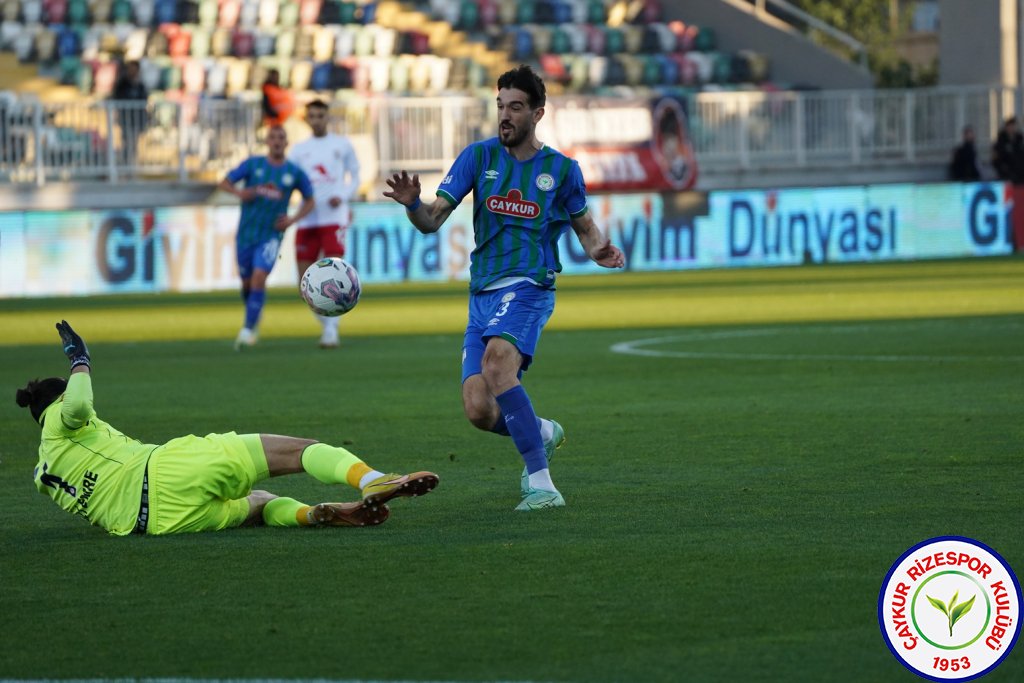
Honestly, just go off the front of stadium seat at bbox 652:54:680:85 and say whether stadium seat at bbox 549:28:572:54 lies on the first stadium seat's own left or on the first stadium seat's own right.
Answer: on the first stadium seat's own right

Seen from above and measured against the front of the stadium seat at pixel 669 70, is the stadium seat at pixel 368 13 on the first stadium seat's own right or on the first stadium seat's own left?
on the first stadium seat's own right

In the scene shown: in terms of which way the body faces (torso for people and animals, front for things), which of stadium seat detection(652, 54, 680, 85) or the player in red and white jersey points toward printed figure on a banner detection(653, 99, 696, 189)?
the stadium seat

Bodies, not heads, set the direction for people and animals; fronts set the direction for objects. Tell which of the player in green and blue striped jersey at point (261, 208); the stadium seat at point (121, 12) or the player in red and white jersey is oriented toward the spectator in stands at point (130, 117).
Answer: the stadium seat

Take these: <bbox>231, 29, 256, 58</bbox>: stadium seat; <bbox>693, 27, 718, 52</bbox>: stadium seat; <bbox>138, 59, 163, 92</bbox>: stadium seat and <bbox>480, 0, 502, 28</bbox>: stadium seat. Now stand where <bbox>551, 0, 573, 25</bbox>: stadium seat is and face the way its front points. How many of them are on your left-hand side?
1

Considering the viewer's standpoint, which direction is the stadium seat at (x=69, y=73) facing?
facing the viewer

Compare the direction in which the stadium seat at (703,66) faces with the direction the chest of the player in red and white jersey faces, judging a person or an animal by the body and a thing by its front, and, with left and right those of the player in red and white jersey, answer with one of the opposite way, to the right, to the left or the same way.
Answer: the same way

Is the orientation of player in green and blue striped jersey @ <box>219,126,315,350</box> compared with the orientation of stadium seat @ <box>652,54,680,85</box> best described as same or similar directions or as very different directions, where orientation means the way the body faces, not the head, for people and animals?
same or similar directions

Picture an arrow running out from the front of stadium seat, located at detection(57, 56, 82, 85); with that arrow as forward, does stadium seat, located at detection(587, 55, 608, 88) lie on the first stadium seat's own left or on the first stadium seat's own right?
on the first stadium seat's own left

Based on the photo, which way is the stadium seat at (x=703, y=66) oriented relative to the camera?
toward the camera

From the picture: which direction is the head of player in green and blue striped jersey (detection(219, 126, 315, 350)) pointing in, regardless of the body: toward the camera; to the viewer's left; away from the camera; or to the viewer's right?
toward the camera

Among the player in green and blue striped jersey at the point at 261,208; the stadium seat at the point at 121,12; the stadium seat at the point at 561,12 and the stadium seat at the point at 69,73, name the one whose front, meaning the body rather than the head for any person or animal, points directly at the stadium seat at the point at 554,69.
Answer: the stadium seat at the point at 561,12

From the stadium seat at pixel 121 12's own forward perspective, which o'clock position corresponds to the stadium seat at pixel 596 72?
the stadium seat at pixel 596 72 is roughly at 9 o'clock from the stadium seat at pixel 121 12.

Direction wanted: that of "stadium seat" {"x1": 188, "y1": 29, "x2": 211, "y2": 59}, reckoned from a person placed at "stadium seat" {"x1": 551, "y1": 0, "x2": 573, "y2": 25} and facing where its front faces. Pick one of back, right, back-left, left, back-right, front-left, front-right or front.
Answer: front-right

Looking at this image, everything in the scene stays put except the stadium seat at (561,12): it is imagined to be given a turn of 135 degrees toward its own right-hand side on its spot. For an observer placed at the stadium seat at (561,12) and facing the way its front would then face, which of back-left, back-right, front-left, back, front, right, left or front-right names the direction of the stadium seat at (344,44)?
left

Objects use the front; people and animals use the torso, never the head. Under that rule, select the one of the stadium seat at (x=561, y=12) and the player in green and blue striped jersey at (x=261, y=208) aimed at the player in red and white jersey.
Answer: the stadium seat

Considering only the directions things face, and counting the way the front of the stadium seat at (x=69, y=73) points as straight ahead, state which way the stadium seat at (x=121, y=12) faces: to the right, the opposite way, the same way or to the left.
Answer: the same way

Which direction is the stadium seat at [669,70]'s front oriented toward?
toward the camera

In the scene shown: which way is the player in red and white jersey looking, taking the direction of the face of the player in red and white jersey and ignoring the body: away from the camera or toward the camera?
toward the camera
